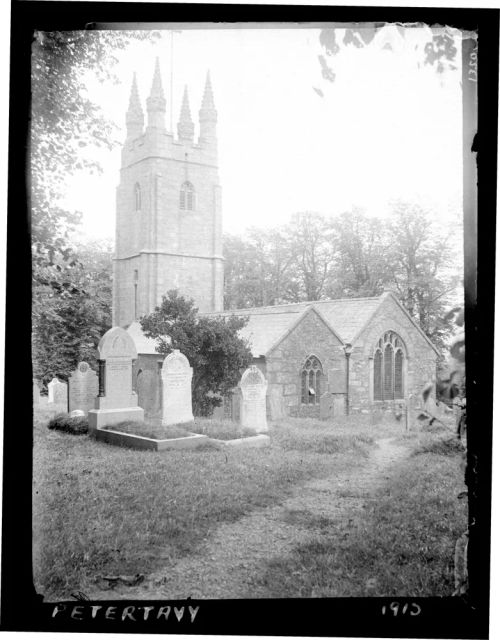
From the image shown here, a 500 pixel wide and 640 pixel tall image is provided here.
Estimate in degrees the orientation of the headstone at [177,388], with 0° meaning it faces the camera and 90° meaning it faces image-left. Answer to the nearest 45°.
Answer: approximately 315°

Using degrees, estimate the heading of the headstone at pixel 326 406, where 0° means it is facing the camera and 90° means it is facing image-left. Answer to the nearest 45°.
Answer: approximately 315°
